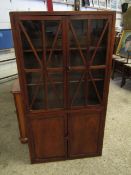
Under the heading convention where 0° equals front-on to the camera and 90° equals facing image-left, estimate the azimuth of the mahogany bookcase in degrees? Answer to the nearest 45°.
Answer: approximately 0°

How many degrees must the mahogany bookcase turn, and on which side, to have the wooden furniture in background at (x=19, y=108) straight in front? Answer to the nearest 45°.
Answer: approximately 135° to its right

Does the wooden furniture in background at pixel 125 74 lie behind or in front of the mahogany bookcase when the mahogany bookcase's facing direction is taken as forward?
behind

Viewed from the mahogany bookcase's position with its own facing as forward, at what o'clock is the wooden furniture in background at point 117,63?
The wooden furniture in background is roughly at 7 o'clock from the mahogany bookcase.
